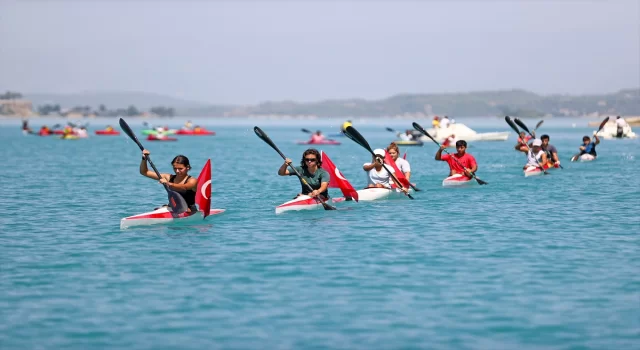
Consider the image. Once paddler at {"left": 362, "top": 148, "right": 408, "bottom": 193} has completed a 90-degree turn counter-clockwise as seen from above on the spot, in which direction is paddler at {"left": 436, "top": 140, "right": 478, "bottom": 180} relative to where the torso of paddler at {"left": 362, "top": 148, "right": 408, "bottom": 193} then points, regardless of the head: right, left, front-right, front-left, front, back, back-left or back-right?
front-left

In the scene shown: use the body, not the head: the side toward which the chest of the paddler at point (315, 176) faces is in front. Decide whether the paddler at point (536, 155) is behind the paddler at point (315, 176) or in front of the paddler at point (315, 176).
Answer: behind

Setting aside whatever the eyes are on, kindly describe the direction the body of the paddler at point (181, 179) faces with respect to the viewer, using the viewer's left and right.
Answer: facing the viewer and to the left of the viewer

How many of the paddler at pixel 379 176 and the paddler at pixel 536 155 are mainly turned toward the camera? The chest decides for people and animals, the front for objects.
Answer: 2

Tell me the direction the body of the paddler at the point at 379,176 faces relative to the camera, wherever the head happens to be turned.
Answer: toward the camera

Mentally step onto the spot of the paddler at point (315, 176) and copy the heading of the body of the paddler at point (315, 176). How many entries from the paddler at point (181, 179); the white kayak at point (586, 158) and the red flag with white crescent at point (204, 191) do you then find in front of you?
2

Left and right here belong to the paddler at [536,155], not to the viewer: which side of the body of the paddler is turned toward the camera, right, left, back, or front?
front

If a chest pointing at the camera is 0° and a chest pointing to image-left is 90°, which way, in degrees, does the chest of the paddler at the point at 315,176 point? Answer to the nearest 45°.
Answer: approximately 45°

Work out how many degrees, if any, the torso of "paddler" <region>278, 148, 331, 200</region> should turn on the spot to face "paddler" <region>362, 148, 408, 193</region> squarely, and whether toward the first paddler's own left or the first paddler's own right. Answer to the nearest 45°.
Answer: approximately 180°
